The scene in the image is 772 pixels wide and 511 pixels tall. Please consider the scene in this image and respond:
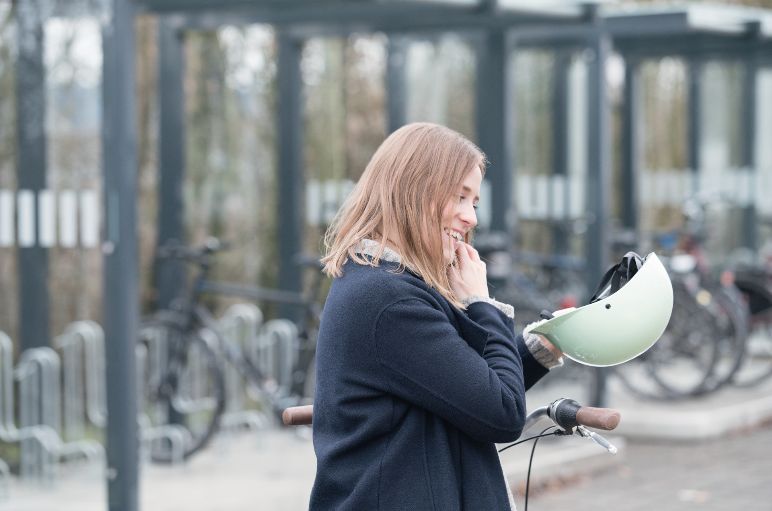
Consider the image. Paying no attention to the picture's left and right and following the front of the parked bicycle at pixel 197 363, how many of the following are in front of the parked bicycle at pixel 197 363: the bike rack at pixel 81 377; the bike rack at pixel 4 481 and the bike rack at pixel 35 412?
3

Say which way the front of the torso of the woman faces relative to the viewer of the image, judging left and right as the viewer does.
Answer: facing to the right of the viewer

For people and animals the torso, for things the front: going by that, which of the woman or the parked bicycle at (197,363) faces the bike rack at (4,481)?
the parked bicycle

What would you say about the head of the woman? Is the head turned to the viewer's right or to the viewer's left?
to the viewer's right

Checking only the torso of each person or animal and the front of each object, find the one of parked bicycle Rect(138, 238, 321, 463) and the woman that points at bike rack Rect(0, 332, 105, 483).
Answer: the parked bicycle

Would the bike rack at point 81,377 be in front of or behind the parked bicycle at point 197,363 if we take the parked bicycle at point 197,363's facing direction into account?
in front

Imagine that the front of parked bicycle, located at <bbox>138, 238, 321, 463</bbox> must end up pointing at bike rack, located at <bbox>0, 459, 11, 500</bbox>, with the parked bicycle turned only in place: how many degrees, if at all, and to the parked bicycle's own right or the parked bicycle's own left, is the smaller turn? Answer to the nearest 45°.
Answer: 0° — it already faces it

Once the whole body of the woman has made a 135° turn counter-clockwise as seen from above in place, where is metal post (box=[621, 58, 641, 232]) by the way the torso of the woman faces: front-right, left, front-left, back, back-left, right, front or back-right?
front-right

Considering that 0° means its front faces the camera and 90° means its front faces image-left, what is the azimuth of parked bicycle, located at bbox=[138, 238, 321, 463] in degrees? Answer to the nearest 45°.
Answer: approximately 45°

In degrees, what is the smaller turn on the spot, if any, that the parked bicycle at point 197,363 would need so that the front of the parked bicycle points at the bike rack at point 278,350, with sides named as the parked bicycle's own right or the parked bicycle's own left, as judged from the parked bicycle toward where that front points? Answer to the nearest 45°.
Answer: approximately 180°

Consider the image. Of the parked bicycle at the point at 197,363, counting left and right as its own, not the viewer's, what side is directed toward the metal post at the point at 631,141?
back

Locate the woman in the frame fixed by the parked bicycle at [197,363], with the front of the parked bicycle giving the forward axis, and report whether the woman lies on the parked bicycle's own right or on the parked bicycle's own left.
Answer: on the parked bicycle's own left

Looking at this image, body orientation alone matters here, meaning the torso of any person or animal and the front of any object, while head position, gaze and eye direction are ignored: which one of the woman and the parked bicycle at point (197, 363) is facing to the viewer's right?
the woman
